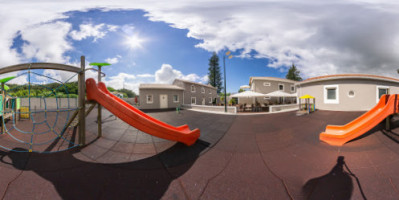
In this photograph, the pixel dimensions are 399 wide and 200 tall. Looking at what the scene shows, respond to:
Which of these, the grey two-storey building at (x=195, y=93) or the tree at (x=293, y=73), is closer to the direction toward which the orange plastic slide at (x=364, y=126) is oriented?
the grey two-storey building

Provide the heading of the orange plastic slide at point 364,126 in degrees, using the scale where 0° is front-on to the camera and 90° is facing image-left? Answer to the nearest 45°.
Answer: approximately 90°

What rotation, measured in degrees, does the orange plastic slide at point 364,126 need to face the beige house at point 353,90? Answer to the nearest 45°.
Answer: approximately 90° to its right

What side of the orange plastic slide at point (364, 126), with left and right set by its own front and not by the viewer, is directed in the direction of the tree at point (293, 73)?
right
